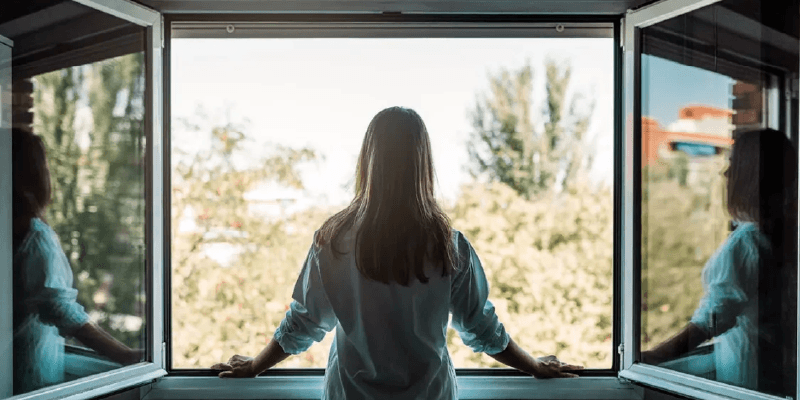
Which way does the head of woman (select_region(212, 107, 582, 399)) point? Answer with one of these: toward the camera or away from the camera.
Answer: away from the camera

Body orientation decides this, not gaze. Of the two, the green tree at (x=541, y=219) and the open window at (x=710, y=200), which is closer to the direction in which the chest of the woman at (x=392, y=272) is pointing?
the green tree

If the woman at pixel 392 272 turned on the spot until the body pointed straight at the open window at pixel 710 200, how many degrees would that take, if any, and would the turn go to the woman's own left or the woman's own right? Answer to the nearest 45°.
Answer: approximately 90° to the woman's own right

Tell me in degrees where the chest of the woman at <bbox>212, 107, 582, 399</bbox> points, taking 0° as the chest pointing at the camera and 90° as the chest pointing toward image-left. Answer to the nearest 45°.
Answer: approximately 180°

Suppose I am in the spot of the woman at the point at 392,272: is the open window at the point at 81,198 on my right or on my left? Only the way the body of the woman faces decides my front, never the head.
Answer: on my left

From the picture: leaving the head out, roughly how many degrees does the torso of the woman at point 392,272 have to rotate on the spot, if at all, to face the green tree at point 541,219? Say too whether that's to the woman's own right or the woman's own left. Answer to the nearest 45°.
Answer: approximately 45° to the woman's own right
